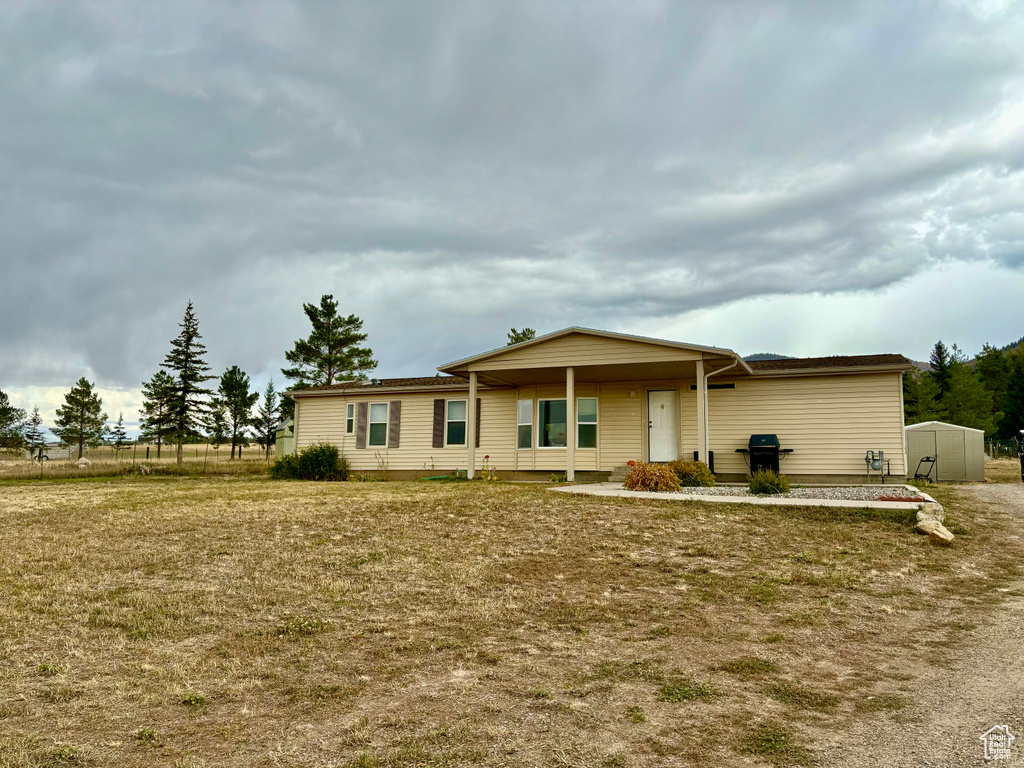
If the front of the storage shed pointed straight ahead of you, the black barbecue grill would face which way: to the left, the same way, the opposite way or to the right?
the same way

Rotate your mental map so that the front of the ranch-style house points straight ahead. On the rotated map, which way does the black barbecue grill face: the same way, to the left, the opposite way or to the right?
the same way

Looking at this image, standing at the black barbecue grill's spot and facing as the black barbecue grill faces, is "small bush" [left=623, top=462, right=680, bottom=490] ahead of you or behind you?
ahead

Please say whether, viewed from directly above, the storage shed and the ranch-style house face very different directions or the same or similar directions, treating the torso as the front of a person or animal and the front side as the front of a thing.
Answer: same or similar directions

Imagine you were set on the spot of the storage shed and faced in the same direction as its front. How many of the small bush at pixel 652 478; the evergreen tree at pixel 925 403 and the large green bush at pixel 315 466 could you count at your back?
1

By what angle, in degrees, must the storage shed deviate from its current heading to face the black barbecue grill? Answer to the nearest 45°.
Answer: approximately 45° to its right

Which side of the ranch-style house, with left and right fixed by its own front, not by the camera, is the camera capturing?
front

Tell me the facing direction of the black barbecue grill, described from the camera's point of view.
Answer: facing the viewer

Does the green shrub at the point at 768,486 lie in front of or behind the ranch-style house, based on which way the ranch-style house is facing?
in front

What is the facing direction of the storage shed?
toward the camera

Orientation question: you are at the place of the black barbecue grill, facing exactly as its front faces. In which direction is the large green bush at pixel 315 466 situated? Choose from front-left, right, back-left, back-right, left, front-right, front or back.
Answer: right

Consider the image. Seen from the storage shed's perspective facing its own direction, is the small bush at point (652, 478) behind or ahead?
ahead

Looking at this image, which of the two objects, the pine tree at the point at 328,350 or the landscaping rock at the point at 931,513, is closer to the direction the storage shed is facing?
the landscaping rock

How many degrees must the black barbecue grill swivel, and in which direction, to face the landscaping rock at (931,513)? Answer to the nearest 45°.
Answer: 0° — it already faces it

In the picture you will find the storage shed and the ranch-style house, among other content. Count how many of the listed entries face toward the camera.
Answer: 2

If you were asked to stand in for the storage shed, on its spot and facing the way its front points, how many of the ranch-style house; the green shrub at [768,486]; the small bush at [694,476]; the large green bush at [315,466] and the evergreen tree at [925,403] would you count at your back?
1
